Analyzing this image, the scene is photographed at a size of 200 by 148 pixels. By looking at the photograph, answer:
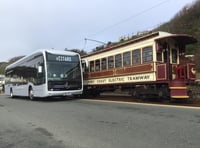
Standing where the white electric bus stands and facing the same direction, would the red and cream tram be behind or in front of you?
in front

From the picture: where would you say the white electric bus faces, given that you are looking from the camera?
facing the viewer and to the right of the viewer
